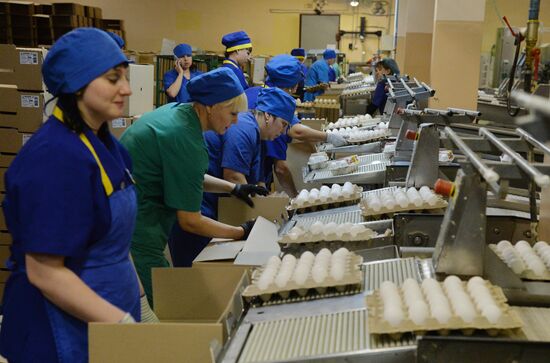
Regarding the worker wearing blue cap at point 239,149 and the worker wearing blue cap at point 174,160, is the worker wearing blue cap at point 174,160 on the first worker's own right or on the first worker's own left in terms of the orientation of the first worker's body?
on the first worker's own right

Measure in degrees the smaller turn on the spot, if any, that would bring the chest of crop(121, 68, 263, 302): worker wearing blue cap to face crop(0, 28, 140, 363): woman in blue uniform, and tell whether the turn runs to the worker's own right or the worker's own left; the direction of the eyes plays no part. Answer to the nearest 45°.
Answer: approximately 90° to the worker's own right

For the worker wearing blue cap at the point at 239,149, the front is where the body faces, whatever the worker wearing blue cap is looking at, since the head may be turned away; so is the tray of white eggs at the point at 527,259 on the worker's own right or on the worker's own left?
on the worker's own right

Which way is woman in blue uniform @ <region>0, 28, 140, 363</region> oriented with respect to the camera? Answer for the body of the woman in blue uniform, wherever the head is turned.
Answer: to the viewer's right

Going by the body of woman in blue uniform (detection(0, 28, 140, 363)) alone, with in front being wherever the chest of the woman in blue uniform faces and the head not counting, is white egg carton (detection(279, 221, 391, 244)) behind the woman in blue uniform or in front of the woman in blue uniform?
in front

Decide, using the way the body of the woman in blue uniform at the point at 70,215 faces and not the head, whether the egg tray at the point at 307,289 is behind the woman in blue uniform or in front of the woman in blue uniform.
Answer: in front

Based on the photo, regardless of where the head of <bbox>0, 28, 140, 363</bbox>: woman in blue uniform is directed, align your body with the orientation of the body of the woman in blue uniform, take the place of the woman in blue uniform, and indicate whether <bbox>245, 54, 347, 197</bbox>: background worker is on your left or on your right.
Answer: on your left

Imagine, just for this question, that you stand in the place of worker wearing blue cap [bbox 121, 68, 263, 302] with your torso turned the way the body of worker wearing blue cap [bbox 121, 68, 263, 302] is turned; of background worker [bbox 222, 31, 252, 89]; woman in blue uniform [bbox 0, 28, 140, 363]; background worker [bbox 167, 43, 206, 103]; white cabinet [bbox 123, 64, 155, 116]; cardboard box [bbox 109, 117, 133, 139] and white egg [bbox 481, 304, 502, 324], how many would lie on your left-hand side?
4

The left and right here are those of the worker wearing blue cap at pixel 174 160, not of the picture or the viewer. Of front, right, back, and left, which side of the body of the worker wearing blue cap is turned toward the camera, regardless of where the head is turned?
right

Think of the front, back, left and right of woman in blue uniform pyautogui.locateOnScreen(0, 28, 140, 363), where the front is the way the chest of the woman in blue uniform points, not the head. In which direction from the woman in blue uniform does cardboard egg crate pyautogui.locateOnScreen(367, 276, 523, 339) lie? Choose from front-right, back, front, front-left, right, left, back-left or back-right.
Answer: front-right

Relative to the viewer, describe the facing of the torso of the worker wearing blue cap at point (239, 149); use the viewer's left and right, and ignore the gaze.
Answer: facing to the right of the viewer
